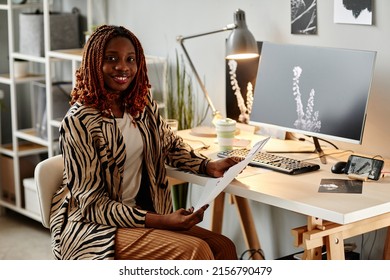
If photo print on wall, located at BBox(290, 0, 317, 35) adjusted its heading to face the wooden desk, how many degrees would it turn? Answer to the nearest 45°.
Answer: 0° — it already faces it

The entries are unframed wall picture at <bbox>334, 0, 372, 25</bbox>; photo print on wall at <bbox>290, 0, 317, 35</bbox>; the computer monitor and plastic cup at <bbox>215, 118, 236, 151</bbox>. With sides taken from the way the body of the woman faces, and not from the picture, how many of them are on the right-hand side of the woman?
0

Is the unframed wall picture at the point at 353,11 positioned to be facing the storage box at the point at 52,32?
no

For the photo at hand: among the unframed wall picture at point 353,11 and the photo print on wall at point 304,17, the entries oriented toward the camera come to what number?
2

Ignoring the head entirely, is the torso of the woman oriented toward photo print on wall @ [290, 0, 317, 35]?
no

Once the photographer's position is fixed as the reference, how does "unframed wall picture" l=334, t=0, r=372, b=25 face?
facing the viewer

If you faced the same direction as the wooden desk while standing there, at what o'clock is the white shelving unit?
The white shelving unit is roughly at 3 o'clock from the wooden desk.

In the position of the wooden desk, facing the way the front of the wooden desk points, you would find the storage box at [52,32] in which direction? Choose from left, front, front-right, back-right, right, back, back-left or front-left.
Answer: right

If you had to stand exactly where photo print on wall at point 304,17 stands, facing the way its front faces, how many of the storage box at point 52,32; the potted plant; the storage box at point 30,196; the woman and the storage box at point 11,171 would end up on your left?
0

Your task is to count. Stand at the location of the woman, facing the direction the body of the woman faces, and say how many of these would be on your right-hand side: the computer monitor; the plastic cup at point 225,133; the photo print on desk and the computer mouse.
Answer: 0

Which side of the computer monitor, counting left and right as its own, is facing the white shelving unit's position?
right

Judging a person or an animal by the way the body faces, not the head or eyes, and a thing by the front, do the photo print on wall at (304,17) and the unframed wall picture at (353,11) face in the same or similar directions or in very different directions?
same or similar directions

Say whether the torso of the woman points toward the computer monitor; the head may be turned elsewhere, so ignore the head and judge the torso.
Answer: no

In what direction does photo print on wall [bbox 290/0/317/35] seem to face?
toward the camera

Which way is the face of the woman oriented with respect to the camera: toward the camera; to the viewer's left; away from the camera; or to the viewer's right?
toward the camera

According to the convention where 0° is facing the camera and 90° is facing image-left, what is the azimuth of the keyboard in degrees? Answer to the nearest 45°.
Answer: approximately 45°
